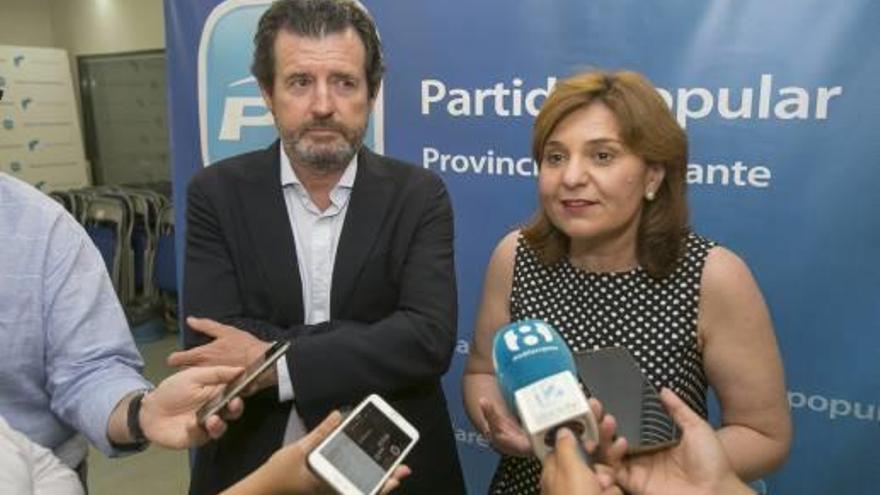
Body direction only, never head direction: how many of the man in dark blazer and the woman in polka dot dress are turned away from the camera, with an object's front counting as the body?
0

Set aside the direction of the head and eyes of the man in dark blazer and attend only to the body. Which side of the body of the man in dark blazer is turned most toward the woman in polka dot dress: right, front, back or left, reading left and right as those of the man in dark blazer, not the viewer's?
left

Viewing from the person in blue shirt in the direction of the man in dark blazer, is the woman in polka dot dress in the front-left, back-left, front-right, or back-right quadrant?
front-right

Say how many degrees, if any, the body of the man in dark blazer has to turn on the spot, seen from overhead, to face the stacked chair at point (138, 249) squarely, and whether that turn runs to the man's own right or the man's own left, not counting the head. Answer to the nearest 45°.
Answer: approximately 180°

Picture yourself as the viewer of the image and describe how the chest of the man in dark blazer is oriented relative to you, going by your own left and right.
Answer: facing the viewer

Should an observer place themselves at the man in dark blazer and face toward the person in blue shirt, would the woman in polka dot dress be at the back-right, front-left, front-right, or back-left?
back-left

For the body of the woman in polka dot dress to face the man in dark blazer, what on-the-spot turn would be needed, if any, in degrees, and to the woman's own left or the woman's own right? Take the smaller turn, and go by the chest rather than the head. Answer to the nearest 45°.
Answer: approximately 45° to the woman's own right

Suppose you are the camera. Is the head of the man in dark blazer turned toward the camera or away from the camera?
toward the camera

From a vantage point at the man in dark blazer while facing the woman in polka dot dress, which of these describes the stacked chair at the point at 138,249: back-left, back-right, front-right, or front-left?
back-left

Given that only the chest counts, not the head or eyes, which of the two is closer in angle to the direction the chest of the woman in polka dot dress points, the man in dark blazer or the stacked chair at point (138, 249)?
the man in dark blazer

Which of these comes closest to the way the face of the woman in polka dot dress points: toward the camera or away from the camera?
toward the camera

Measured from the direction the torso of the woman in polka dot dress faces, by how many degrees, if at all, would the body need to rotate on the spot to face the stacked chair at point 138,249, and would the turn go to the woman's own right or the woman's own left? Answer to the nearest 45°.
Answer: approximately 90° to the woman's own right
